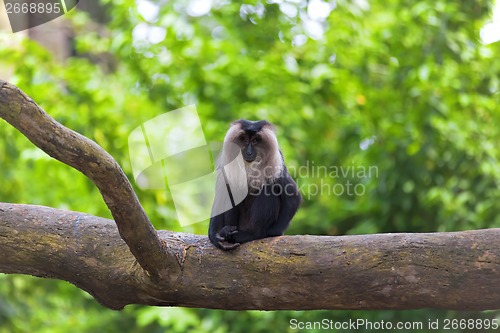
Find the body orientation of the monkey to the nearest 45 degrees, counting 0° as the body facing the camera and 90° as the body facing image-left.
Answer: approximately 45°

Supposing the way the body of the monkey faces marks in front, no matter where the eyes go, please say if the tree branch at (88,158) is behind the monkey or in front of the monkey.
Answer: in front
